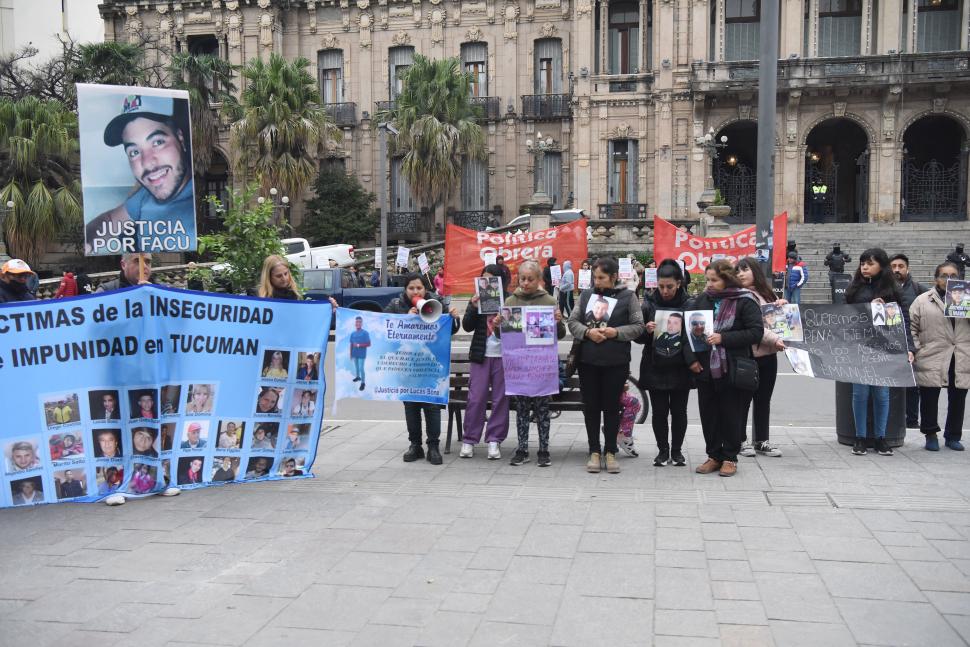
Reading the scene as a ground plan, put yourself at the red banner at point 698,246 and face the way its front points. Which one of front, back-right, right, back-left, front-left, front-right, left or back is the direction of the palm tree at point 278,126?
back-right

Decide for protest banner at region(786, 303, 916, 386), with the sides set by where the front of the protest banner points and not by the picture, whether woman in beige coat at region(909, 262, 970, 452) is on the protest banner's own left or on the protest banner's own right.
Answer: on the protest banner's own left

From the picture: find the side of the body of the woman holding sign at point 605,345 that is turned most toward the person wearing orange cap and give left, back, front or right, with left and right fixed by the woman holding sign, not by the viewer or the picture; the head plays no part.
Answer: right

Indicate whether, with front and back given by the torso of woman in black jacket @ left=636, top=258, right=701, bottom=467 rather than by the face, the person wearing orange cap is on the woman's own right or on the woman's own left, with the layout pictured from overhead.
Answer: on the woman's own right

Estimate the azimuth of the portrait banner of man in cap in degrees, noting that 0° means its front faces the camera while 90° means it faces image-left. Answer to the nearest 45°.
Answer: approximately 0°

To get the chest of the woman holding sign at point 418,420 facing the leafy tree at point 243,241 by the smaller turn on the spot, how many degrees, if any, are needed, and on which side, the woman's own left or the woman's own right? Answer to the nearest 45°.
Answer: approximately 135° to the woman's own right

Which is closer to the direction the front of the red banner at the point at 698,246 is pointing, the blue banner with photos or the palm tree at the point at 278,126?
the blue banner with photos

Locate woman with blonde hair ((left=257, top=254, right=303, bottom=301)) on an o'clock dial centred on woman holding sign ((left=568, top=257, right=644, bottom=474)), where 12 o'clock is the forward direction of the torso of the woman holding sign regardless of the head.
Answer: The woman with blonde hair is roughly at 3 o'clock from the woman holding sign.

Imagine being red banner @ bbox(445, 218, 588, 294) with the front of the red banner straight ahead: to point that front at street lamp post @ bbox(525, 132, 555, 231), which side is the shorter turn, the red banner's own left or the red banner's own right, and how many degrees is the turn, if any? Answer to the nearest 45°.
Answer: approximately 180°

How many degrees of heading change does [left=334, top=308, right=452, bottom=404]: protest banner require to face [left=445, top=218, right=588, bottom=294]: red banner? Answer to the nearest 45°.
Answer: approximately 180°

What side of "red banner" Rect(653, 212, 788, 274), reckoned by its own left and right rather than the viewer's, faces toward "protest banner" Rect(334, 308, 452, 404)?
front

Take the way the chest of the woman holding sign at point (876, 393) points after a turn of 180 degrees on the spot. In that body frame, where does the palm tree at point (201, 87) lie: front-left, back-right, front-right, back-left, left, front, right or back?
front-left

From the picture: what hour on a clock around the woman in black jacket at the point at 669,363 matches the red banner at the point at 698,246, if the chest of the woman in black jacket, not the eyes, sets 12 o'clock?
The red banner is roughly at 6 o'clock from the woman in black jacket.

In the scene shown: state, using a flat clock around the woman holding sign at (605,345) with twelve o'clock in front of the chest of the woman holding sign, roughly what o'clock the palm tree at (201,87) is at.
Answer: The palm tree is roughly at 5 o'clock from the woman holding sign.

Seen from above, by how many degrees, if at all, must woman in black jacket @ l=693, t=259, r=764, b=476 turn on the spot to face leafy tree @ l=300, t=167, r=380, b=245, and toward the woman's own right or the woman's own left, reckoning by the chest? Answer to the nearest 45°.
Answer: approximately 90° to the woman's own right
